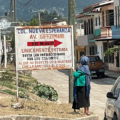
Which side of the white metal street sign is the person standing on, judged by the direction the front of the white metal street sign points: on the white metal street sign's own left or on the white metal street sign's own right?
on the white metal street sign's own left

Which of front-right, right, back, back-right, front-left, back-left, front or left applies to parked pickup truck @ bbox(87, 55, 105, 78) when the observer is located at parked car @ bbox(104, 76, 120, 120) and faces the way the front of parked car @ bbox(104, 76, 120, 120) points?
front-right

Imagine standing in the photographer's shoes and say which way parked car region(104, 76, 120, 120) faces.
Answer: facing away from the viewer and to the left of the viewer

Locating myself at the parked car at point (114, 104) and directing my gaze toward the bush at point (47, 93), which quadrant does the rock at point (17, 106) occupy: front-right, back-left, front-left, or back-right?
front-left

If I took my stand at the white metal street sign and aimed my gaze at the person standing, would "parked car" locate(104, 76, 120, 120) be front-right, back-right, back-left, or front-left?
front-right

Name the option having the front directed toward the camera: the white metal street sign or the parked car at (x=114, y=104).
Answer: the white metal street sign

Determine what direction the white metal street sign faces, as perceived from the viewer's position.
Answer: facing the viewer
